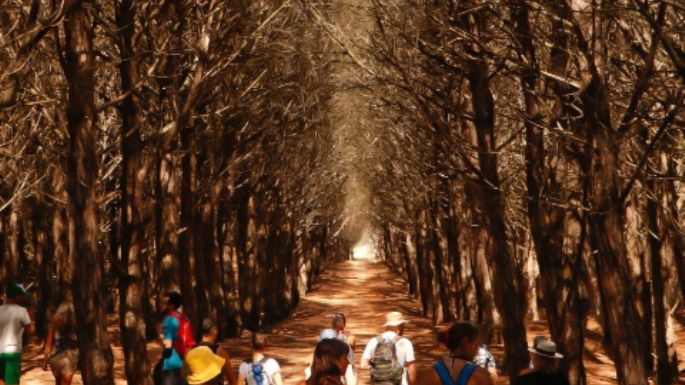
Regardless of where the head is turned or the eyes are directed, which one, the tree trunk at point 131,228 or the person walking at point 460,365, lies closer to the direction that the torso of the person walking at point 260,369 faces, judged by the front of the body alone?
the tree trunk

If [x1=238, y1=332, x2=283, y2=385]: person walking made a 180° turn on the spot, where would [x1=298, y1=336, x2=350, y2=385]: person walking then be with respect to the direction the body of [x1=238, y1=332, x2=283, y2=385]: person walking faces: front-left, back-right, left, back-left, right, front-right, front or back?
front

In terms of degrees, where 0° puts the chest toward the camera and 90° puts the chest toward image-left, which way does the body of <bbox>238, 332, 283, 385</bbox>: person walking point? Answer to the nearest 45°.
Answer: approximately 180°

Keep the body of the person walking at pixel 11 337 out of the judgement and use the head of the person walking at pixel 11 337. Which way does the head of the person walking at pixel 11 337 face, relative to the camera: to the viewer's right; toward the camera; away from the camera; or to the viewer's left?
away from the camera

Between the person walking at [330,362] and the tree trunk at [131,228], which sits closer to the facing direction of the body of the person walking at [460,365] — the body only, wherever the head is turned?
the tree trunk

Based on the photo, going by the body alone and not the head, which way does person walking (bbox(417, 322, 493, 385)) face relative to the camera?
away from the camera

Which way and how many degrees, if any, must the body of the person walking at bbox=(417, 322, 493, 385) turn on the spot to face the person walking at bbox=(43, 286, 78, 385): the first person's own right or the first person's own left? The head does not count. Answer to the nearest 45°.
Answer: approximately 45° to the first person's own left

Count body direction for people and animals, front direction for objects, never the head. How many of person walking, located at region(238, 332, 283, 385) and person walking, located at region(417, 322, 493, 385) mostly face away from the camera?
2
